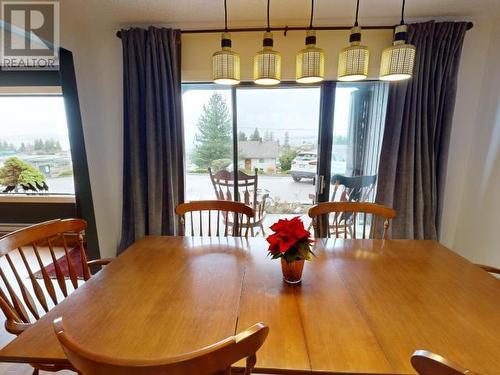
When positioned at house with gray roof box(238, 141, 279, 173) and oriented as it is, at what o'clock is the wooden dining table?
The wooden dining table is roughly at 12 o'clock from the house with gray roof.

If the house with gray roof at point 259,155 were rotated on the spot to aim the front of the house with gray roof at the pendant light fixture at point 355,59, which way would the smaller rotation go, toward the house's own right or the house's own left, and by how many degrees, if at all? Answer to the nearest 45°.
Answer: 0° — it already faces it

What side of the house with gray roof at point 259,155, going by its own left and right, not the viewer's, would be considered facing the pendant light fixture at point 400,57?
front

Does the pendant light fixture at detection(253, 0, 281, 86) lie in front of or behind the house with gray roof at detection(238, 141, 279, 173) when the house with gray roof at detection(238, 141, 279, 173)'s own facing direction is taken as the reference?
in front

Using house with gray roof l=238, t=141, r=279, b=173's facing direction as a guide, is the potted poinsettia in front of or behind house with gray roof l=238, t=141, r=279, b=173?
in front

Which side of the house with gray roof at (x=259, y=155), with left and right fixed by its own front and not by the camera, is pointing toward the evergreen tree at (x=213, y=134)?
right

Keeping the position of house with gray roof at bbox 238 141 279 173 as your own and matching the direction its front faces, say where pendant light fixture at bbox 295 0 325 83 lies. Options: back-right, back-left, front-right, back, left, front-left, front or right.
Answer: front

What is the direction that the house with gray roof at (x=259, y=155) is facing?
toward the camera

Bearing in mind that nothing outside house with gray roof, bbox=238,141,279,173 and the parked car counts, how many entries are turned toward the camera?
1

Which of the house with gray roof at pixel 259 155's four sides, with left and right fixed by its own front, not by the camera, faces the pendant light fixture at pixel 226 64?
front

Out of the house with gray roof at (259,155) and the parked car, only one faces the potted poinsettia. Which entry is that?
the house with gray roof
